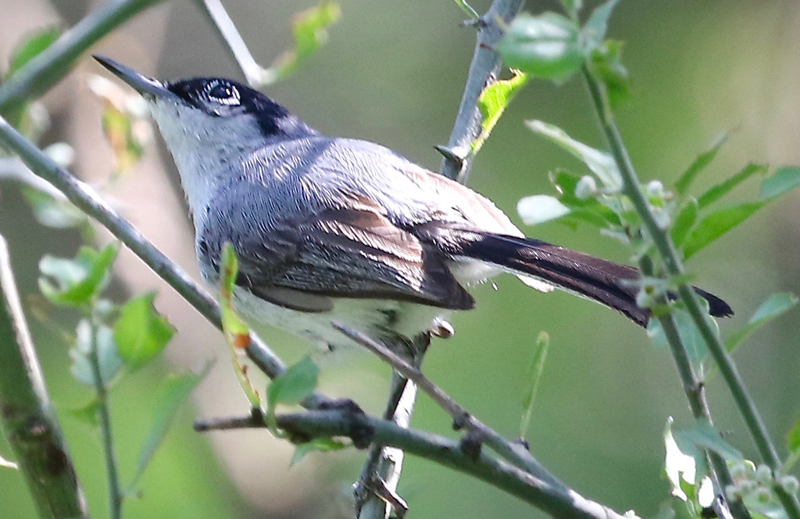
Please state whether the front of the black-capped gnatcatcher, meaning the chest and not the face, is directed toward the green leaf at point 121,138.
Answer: yes

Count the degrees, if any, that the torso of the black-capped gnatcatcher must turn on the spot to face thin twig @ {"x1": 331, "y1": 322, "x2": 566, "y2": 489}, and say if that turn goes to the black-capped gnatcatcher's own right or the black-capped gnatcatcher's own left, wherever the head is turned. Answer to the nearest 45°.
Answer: approximately 90° to the black-capped gnatcatcher's own left

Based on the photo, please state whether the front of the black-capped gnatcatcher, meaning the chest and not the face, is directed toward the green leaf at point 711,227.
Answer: no

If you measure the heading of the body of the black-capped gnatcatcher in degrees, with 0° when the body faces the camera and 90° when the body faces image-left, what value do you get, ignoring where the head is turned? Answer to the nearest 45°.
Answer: approximately 90°

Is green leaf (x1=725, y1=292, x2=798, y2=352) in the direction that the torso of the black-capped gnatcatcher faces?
no

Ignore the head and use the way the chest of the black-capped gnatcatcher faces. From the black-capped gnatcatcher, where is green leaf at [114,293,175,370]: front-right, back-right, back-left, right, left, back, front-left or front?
front

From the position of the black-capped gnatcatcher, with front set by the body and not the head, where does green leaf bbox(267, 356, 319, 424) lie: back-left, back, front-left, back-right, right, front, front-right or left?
left

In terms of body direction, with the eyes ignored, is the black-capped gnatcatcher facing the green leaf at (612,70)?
no
